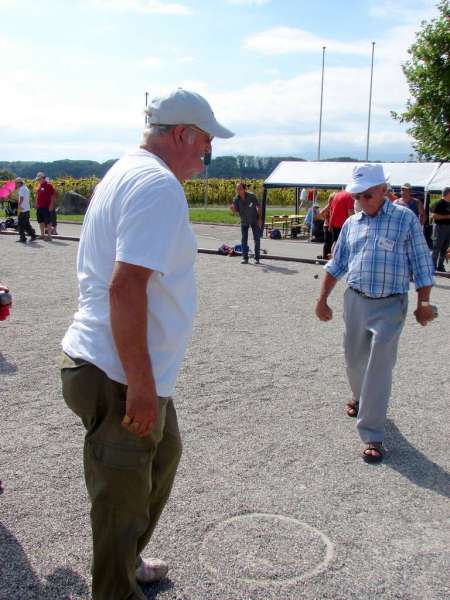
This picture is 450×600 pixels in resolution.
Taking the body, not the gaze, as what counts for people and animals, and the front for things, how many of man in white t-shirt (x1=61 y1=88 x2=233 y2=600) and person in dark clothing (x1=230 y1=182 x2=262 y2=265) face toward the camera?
1

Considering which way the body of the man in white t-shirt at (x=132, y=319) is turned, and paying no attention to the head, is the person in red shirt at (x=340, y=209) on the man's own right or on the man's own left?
on the man's own left

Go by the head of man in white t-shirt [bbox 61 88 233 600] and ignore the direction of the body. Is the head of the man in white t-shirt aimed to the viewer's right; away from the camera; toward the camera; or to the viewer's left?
to the viewer's right

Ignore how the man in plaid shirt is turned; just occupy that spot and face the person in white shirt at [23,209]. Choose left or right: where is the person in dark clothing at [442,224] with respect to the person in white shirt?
right

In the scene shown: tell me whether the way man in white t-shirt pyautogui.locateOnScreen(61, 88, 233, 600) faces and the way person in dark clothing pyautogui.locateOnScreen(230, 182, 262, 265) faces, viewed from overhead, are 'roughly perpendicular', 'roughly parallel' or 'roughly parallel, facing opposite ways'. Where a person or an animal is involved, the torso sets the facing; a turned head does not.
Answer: roughly perpendicular

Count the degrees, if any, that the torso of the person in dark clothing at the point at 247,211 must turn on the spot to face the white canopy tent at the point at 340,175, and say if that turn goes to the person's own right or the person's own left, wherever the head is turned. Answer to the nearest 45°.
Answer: approximately 135° to the person's own left

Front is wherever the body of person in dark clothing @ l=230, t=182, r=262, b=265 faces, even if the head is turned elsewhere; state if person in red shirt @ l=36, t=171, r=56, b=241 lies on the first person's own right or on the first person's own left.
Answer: on the first person's own right

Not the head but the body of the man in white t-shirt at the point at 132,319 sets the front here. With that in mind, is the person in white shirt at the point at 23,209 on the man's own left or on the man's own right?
on the man's own left

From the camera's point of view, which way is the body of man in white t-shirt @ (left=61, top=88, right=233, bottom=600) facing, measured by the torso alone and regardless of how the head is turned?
to the viewer's right

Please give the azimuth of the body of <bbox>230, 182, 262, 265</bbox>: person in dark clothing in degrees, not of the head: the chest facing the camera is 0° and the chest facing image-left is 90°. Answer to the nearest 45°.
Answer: approximately 0°
